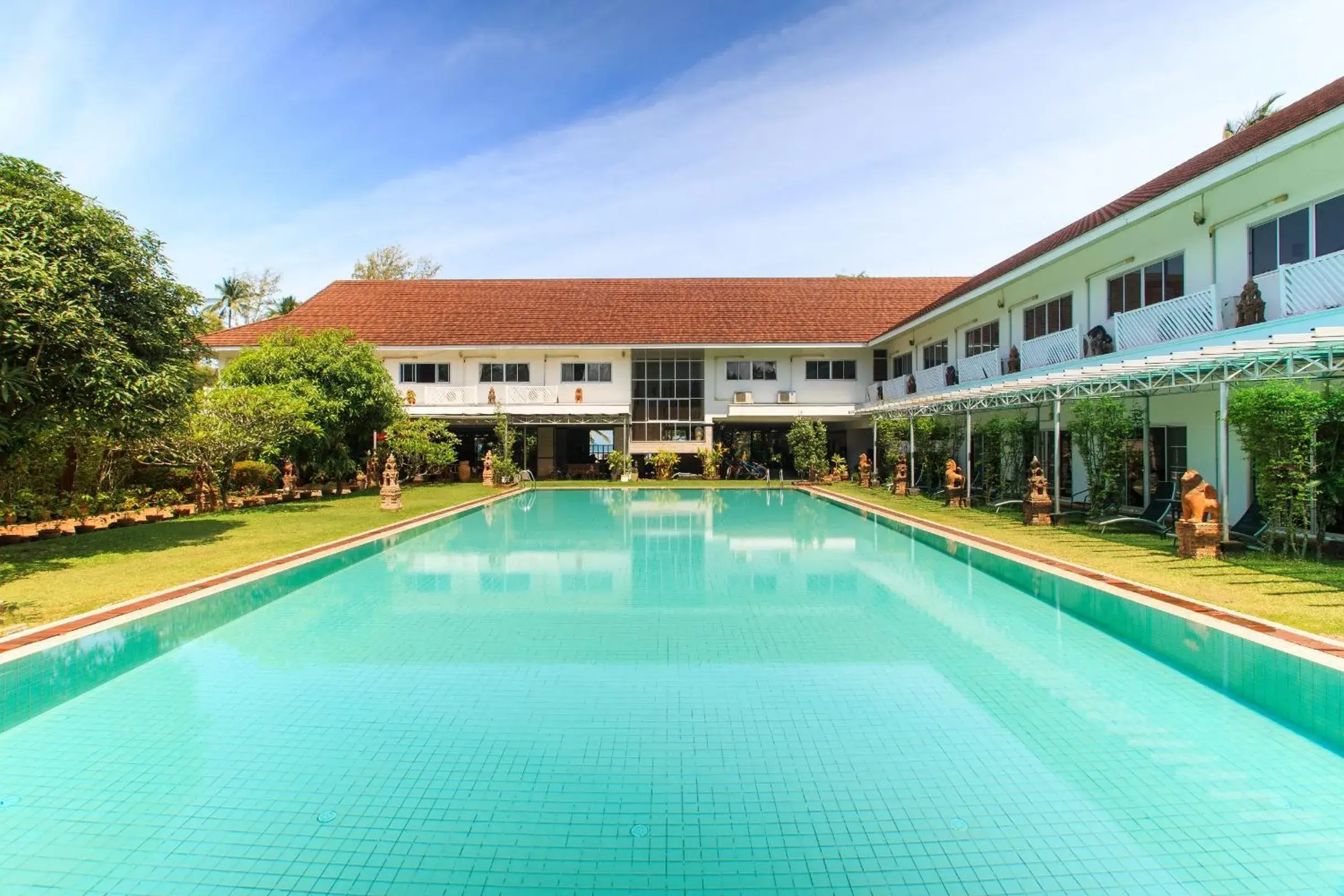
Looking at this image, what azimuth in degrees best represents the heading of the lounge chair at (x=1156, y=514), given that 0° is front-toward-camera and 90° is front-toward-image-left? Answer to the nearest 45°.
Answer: approximately 90°

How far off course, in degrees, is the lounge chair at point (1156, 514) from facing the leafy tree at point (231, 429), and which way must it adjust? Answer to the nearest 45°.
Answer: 0° — it already faces it

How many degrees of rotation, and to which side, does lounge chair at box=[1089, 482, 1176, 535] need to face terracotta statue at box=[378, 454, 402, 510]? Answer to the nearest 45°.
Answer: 0° — it already faces it

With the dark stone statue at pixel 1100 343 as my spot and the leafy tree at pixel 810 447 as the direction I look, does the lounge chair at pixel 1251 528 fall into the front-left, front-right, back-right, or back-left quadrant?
back-left

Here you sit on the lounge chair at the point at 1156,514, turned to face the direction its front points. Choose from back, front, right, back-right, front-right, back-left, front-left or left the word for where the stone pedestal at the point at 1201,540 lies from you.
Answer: left

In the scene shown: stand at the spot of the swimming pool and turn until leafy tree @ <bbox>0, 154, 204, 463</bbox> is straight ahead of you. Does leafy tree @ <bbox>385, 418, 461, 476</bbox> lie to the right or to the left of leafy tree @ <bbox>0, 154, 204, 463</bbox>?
right

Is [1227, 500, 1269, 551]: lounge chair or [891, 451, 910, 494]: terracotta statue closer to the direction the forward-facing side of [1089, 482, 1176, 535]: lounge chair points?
the terracotta statue

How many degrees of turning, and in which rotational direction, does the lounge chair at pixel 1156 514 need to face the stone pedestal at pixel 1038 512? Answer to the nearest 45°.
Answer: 0° — it already faces it

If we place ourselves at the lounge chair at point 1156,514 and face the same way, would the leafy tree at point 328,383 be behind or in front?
in front

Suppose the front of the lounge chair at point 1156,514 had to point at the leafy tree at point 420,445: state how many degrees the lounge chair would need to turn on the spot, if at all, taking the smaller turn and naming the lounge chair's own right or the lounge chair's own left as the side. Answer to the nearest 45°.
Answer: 0° — it already faces it

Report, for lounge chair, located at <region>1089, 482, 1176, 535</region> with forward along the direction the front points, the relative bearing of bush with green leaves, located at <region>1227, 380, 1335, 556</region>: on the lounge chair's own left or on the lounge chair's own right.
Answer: on the lounge chair's own left
